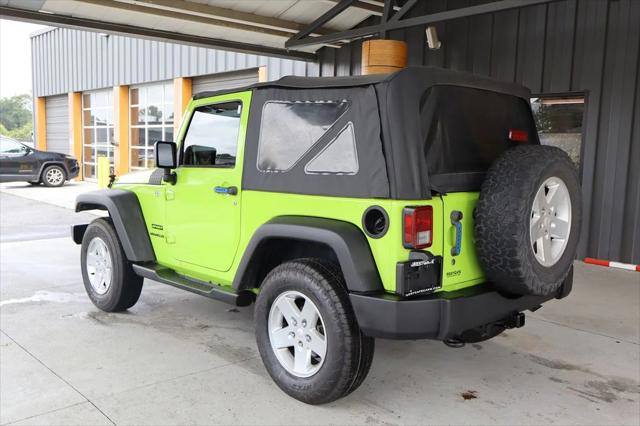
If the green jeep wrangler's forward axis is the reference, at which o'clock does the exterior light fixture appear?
The exterior light fixture is roughly at 2 o'clock from the green jeep wrangler.

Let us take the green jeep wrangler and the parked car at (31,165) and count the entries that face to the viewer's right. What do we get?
1

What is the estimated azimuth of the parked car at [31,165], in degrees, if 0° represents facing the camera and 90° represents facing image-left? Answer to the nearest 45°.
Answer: approximately 270°

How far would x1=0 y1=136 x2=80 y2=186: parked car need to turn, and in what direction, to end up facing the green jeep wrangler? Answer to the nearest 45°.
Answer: approximately 90° to its right

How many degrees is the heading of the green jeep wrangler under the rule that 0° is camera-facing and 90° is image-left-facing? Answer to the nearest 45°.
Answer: approximately 135°

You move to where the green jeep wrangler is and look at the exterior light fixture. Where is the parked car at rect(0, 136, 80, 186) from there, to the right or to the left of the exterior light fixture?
left

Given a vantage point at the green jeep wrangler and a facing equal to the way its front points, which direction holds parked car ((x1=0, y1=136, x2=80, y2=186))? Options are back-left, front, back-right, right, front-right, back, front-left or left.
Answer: front
